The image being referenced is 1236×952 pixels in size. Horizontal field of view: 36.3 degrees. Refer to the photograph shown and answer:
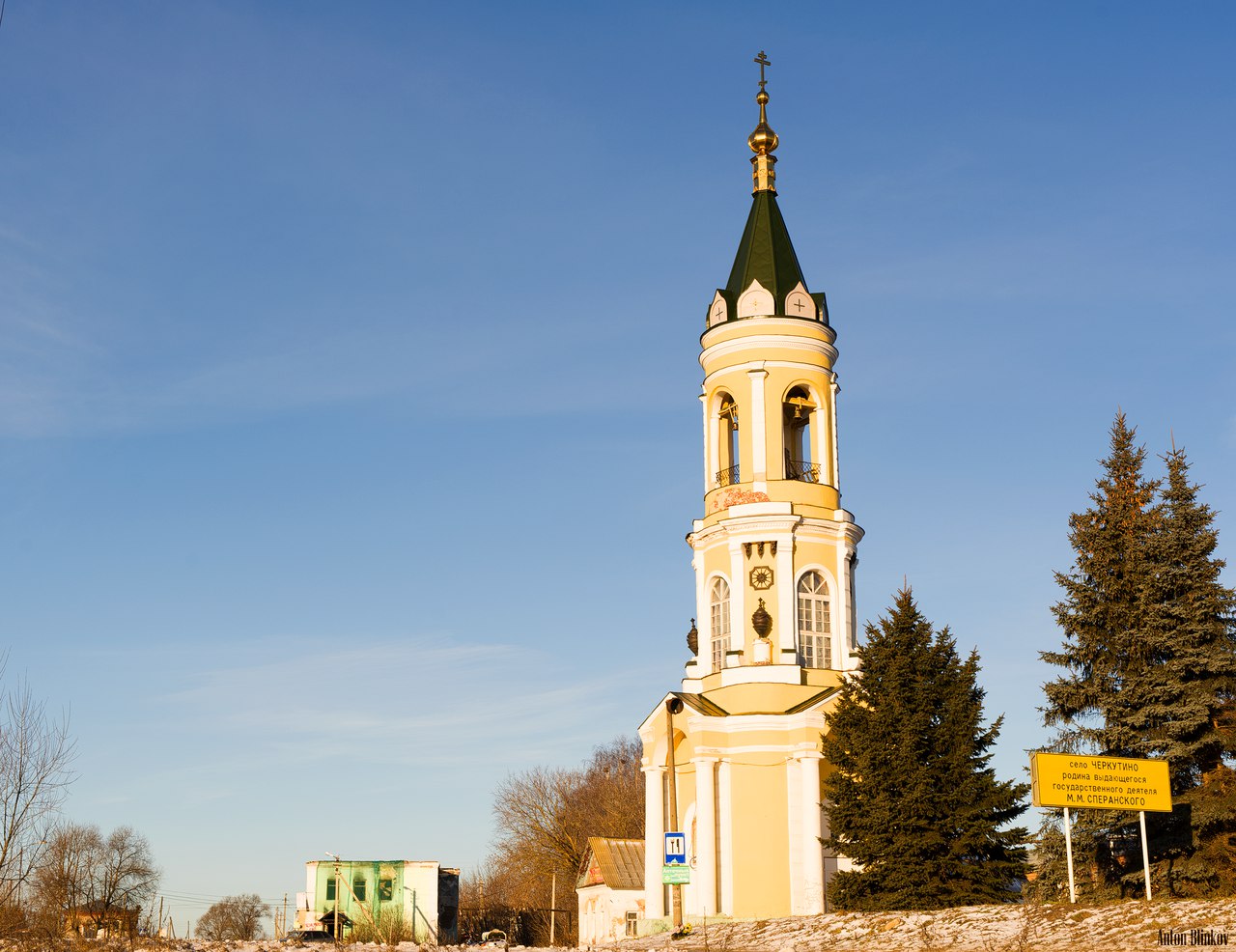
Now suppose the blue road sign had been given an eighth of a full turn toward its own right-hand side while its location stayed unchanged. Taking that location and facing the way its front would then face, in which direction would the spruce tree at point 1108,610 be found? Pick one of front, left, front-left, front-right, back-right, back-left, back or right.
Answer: back-left

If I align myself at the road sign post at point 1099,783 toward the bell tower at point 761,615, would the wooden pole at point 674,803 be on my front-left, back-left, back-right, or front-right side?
front-left

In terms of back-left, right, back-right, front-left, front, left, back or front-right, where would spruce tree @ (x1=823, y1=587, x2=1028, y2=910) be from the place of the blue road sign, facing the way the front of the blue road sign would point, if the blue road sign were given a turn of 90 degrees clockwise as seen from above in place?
back

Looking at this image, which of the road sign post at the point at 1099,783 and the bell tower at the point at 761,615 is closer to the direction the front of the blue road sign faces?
the road sign post

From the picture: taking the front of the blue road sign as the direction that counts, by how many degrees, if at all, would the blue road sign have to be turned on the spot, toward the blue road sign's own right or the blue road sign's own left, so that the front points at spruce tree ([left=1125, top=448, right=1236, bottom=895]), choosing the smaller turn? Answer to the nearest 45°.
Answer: approximately 90° to the blue road sign's own left

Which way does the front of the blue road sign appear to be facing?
toward the camera

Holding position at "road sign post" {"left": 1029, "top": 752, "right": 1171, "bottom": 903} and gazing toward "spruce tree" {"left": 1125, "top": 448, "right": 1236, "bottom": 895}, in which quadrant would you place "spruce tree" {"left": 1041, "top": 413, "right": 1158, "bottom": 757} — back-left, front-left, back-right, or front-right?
front-left

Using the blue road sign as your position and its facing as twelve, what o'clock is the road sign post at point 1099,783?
The road sign post is roughly at 10 o'clock from the blue road sign.

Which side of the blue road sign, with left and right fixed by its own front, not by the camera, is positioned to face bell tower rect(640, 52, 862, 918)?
back

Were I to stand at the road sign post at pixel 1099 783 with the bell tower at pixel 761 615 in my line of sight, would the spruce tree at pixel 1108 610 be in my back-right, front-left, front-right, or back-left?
front-right
